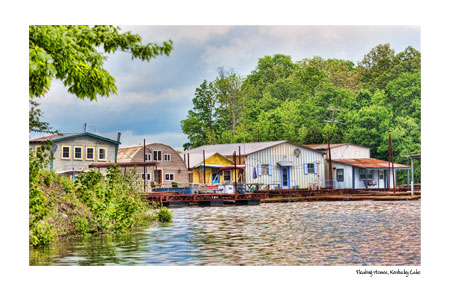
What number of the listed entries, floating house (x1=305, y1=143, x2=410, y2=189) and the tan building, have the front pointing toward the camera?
2

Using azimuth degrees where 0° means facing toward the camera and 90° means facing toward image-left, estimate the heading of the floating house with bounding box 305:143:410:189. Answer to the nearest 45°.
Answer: approximately 0°

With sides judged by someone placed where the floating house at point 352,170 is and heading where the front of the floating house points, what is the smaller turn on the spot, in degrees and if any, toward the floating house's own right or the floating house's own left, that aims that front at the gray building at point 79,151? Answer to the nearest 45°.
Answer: approximately 45° to the floating house's own right

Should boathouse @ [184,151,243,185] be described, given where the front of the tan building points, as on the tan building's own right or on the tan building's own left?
on the tan building's own left

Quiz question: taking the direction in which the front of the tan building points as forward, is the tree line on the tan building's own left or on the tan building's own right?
on the tan building's own left

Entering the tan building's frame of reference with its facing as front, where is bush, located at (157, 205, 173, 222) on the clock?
The bush is roughly at 12 o'clock from the tan building.
